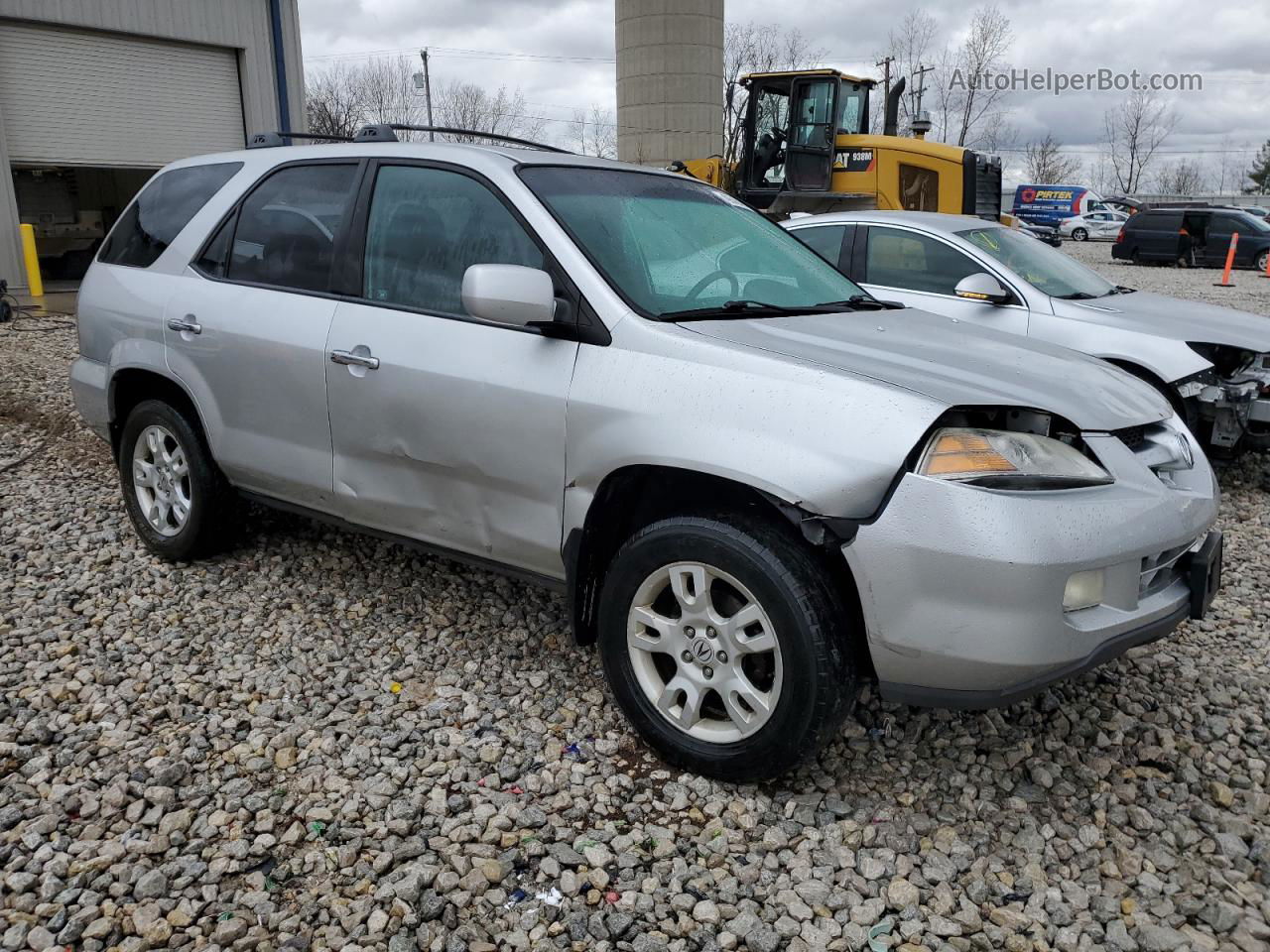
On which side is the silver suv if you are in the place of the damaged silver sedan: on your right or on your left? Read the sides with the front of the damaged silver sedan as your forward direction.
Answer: on your right

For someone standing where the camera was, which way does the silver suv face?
facing the viewer and to the right of the viewer

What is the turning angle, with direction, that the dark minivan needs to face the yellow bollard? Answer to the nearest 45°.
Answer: approximately 135° to its right

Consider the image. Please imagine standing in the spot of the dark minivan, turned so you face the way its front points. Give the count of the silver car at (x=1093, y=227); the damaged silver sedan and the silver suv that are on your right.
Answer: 2

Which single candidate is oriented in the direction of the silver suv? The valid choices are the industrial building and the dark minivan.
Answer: the industrial building

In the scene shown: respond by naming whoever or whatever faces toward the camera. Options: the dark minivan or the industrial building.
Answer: the industrial building

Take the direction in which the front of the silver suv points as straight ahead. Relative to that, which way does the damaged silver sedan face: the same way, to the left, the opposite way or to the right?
the same way

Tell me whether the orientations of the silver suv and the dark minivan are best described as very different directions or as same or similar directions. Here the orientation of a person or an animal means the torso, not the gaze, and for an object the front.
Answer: same or similar directions

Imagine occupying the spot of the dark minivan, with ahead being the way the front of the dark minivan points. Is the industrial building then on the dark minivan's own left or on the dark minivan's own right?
on the dark minivan's own right

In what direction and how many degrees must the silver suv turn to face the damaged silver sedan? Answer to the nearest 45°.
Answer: approximately 90° to its left

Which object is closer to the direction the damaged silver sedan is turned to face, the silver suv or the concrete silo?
the silver suv

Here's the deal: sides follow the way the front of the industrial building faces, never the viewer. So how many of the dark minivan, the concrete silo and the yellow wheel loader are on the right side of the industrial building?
0

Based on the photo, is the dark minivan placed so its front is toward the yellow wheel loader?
no

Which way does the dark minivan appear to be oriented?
to the viewer's right

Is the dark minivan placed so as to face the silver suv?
no

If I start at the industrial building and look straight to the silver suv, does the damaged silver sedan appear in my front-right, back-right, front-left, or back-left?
front-left

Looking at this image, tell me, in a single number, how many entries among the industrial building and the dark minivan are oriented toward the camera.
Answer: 1

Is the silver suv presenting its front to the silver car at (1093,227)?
no

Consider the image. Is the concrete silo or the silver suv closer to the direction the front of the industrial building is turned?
the silver suv
